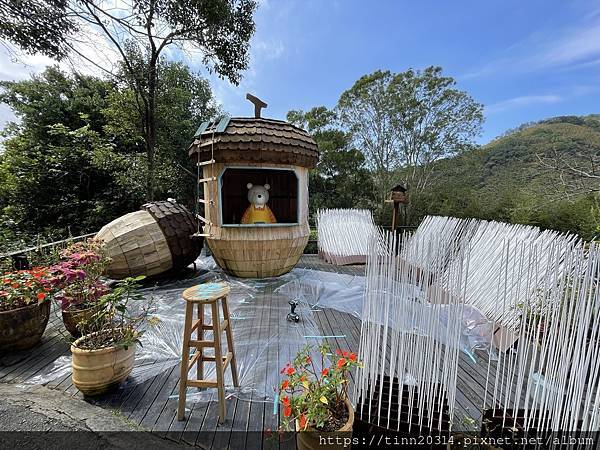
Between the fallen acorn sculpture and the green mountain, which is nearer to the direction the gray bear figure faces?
the fallen acorn sculpture

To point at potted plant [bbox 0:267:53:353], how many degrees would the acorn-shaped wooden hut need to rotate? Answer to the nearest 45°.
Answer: approximately 45° to its right

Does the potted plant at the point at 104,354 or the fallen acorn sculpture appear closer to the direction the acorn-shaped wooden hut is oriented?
the potted plant

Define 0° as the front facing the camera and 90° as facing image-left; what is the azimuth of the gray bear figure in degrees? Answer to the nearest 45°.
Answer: approximately 0°

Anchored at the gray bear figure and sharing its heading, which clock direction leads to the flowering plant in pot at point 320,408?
The flowering plant in pot is roughly at 12 o'clock from the gray bear figure.

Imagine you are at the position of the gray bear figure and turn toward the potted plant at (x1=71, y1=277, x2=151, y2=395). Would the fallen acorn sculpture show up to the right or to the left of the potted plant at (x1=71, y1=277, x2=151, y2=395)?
right

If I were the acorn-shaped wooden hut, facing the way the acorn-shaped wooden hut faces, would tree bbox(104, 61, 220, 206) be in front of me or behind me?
behind

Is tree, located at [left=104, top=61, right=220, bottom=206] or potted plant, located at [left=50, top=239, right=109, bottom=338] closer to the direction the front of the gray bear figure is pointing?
the potted plant
